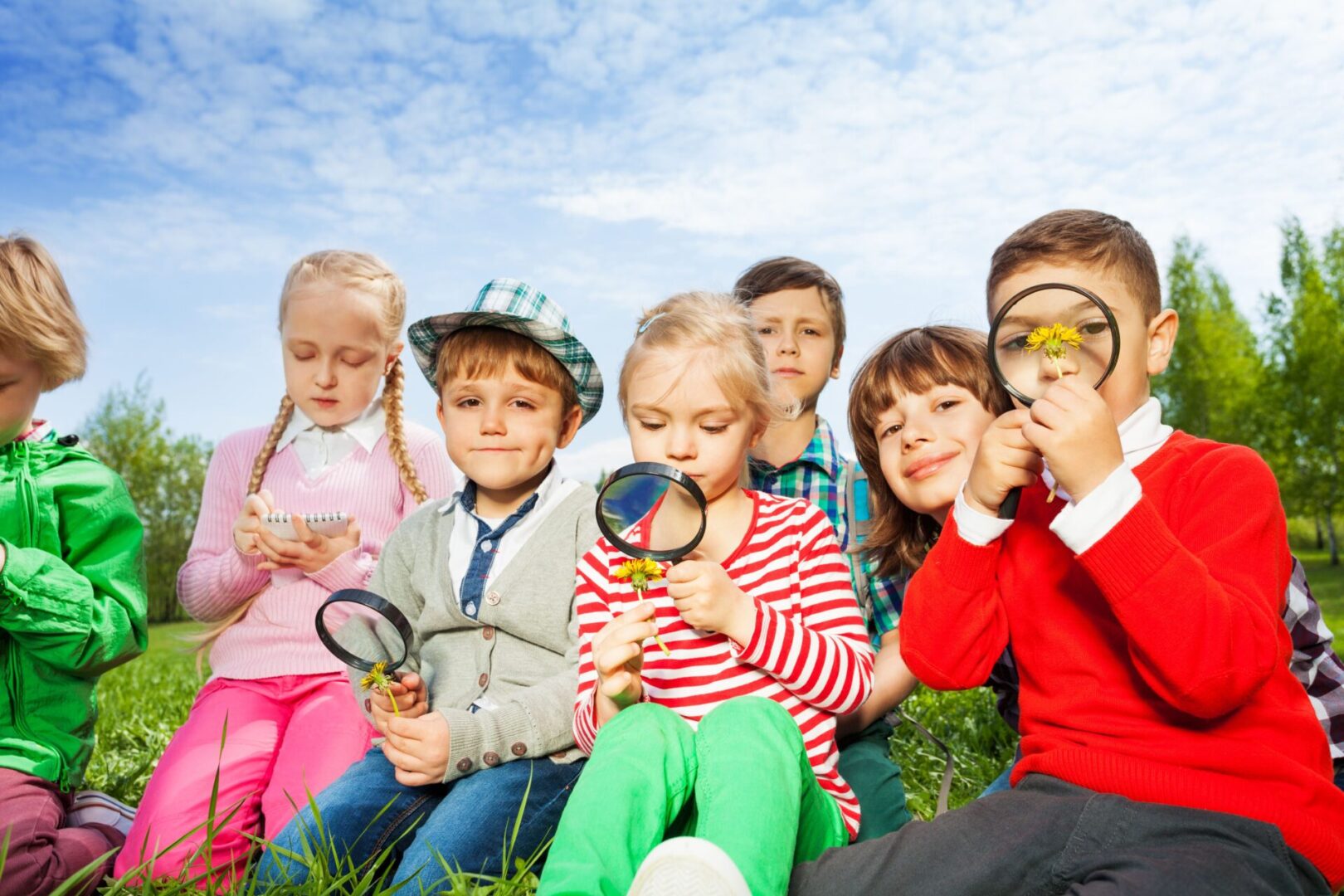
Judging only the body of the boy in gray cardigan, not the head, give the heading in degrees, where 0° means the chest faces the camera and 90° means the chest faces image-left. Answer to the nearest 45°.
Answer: approximately 45°

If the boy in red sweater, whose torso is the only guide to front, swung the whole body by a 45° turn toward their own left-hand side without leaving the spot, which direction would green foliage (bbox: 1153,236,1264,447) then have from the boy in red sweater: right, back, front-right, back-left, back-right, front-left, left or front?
back

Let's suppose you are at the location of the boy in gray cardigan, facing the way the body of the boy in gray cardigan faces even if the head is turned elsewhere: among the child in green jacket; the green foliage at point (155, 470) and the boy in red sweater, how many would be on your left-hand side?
1

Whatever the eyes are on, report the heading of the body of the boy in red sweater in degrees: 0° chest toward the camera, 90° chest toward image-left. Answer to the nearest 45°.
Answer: approximately 45°

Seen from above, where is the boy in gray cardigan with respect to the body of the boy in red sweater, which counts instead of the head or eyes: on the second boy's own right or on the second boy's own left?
on the second boy's own right

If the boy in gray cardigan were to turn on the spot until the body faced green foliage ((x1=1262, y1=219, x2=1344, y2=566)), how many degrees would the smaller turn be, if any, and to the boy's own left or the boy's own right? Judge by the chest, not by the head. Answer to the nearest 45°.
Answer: approximately 180°

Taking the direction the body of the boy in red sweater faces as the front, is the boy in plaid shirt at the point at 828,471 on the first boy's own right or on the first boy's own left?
on the first boy's own right
